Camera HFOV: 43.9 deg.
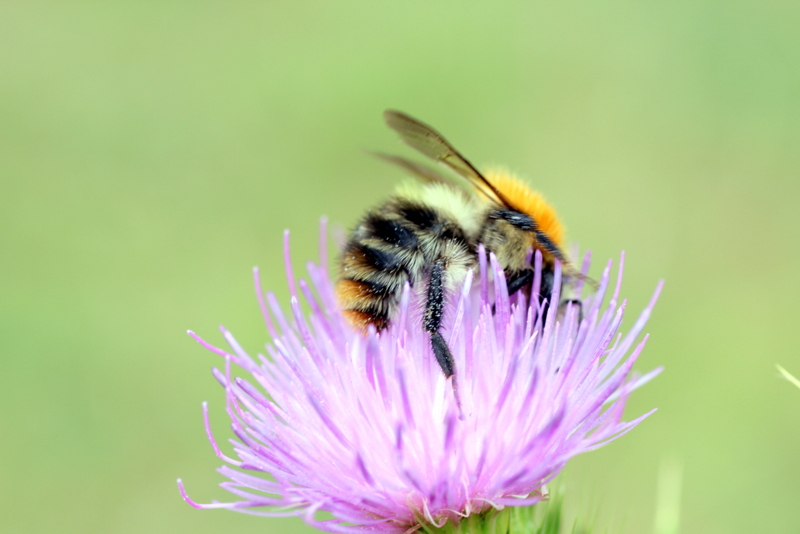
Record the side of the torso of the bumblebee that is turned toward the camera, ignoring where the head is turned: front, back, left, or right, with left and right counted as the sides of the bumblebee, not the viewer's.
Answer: right
